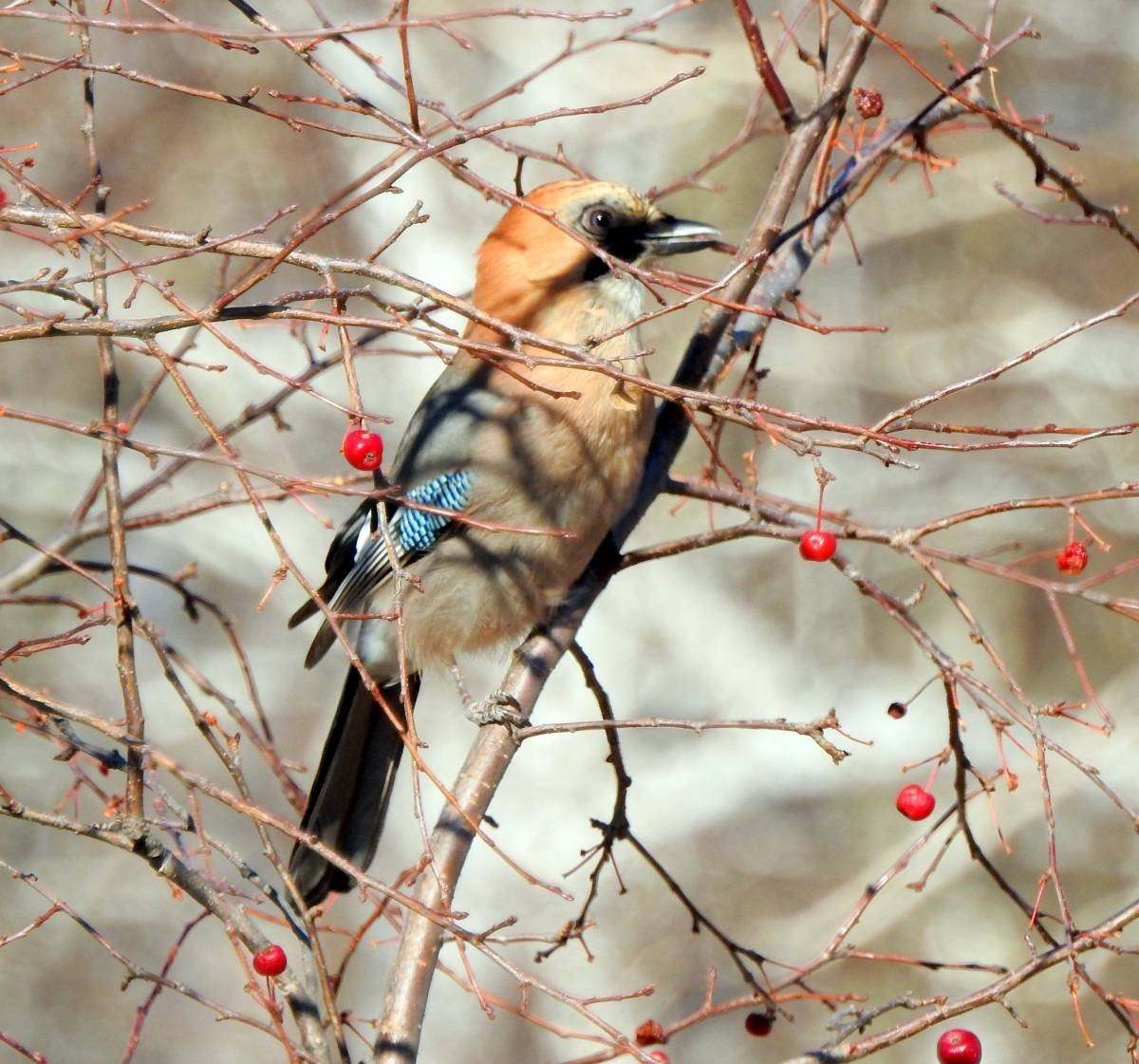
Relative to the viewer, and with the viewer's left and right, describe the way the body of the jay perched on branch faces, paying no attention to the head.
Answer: facing to the right of the viewer

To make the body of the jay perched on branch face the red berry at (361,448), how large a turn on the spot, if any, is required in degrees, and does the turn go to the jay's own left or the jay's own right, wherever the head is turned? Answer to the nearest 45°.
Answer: approximately 90° to the jay's own right
